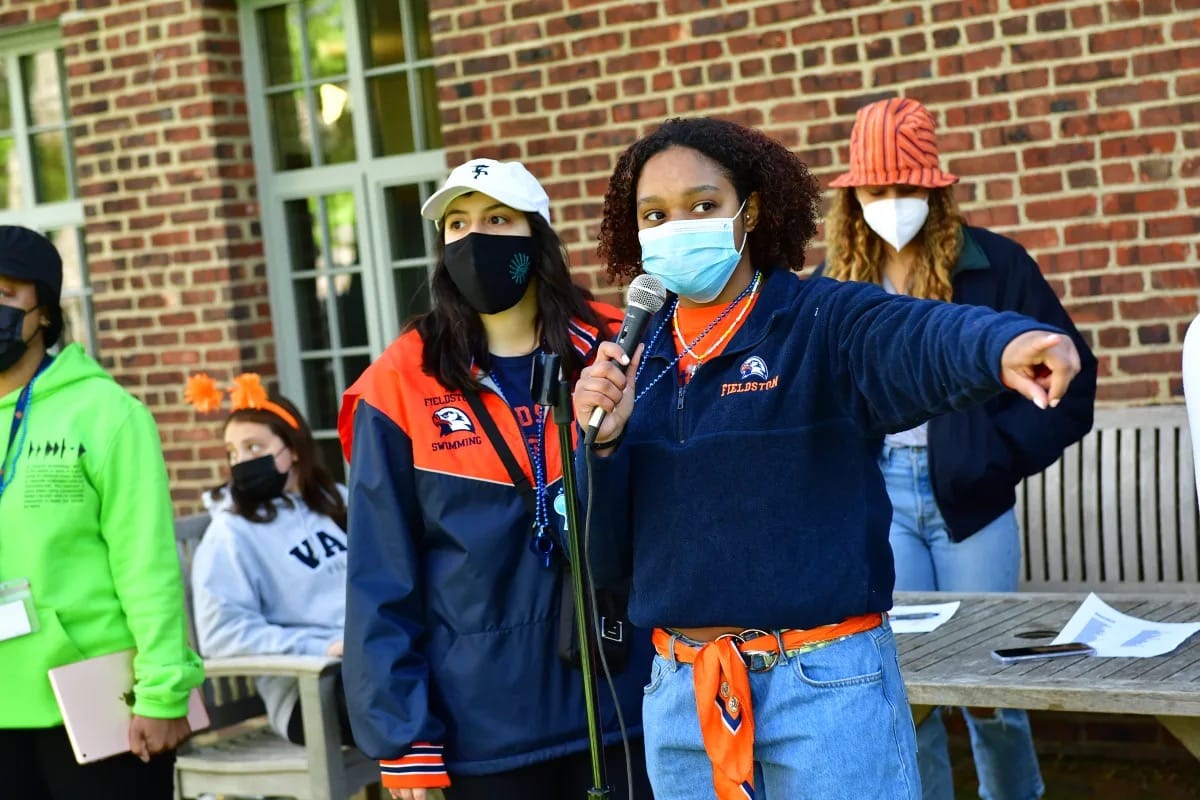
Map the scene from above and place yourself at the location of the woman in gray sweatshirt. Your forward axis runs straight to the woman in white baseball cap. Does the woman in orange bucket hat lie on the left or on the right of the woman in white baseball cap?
left

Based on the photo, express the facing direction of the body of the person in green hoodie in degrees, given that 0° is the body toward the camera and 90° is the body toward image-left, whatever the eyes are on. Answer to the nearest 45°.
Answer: approximately 45°

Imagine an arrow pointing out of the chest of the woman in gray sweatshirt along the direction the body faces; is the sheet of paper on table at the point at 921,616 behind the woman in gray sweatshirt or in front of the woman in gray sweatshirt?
in front

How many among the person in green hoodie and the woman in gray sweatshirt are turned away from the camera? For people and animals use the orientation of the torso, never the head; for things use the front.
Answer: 0

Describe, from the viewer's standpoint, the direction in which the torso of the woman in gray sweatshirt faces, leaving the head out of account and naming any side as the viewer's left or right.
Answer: facing the viewer and to the right of the viewer

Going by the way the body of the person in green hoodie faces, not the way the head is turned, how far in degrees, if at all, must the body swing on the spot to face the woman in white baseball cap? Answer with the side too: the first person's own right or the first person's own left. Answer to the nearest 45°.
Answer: approximately 90° to the first person's own left

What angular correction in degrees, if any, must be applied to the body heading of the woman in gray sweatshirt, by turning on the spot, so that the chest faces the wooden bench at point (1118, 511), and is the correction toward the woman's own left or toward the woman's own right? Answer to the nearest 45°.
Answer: approximately 45° to the woman's own left

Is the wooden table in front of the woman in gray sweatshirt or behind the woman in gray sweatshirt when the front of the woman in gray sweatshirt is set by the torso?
in front

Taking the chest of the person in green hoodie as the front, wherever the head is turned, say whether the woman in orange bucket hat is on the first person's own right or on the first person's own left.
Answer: on the first person's own left
